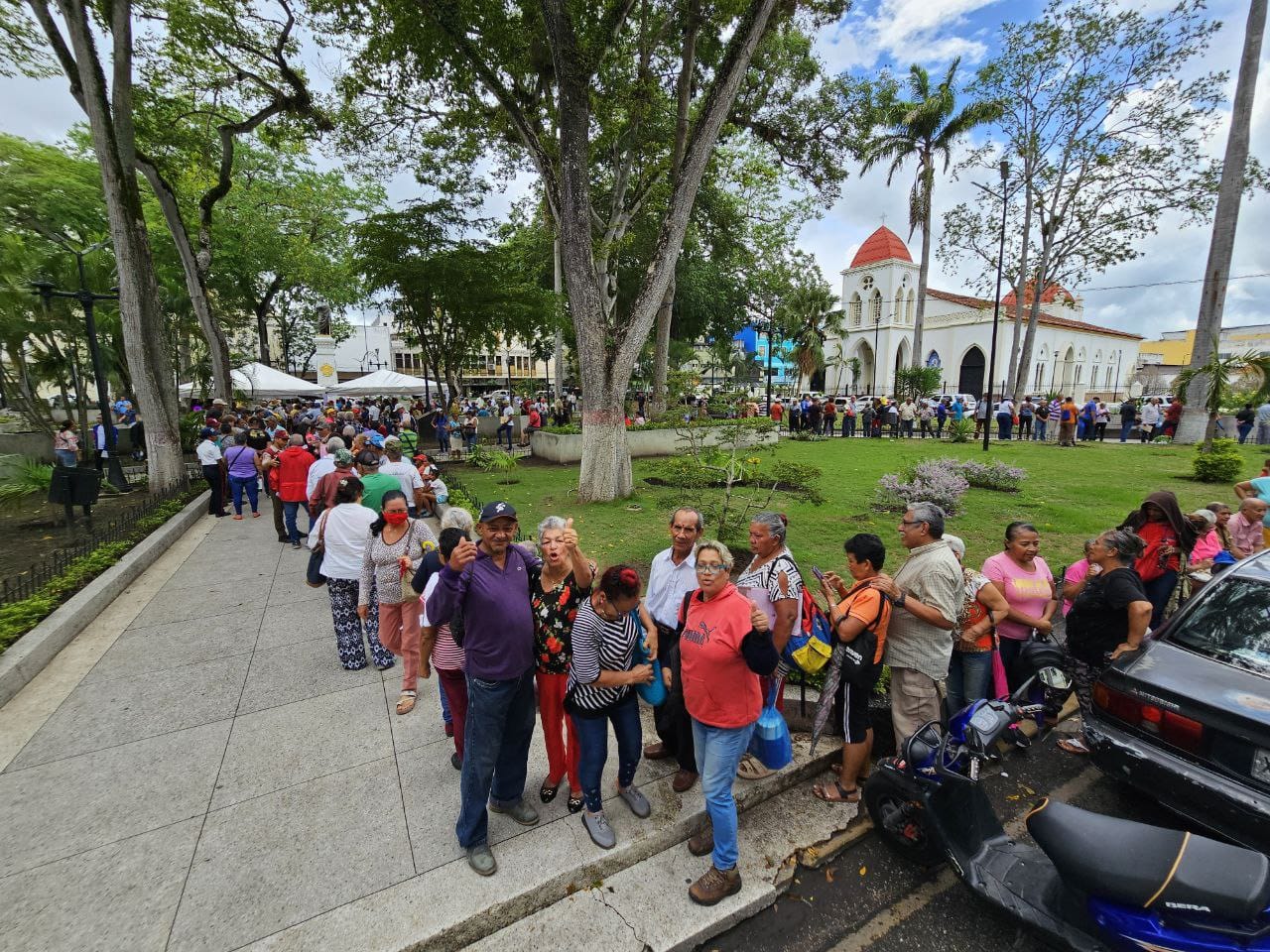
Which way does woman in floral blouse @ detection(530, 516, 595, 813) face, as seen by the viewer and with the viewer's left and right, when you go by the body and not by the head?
facing the viewer

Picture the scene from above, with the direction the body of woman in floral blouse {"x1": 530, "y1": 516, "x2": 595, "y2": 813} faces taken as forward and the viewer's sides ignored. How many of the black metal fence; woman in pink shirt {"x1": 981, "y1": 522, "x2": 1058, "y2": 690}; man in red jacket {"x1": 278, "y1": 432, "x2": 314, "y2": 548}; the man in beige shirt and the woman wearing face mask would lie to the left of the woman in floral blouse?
2

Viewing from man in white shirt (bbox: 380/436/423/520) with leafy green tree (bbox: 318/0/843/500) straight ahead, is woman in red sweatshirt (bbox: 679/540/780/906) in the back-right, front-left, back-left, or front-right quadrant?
back-right

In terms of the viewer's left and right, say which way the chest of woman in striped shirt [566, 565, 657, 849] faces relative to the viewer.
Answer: facing the viewer and to the right of the viewer

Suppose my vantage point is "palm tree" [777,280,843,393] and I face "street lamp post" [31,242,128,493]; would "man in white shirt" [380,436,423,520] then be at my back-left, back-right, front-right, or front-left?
front-left

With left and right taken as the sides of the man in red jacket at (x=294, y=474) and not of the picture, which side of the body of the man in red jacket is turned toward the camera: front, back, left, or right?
back

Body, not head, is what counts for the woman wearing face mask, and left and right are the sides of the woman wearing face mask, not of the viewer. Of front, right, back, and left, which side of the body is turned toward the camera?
front

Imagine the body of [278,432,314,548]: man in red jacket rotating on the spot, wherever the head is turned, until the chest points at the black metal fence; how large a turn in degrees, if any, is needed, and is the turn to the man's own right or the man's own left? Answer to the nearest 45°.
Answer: approximately 90° to the man's own left

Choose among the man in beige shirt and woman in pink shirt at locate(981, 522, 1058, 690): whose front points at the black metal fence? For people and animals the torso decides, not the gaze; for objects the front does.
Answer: the man in beige shirt

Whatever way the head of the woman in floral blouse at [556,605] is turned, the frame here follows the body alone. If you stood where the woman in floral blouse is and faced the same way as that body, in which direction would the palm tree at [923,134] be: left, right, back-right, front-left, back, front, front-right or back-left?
back-left

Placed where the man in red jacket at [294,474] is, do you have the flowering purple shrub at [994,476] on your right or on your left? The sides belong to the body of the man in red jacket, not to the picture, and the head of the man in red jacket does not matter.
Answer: on your right

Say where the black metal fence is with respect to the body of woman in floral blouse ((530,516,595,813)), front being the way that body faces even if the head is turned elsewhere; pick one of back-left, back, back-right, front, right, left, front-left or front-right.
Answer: back-right

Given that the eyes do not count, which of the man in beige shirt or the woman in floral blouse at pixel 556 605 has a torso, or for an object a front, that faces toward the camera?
the woman in floral blouse

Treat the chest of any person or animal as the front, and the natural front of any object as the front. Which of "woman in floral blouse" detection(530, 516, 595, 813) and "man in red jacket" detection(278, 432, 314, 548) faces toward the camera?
the woman in floral blouse

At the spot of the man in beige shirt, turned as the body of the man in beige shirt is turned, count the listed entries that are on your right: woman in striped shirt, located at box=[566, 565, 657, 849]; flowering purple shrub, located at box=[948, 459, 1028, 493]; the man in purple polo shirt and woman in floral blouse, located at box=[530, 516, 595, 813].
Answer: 1

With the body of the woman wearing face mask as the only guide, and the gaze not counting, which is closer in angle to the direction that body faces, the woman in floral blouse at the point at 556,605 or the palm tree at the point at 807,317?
the woman in floral blouse
